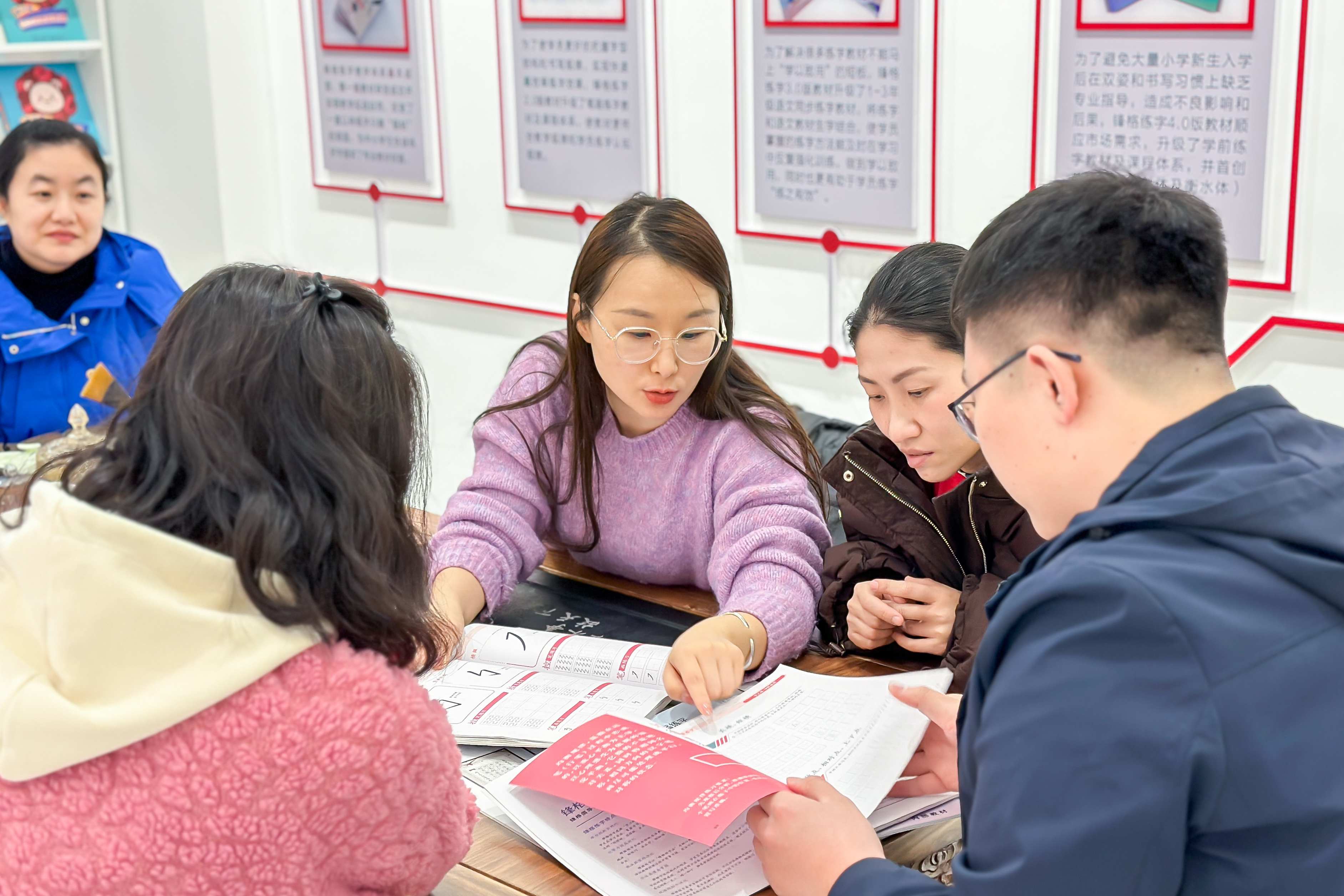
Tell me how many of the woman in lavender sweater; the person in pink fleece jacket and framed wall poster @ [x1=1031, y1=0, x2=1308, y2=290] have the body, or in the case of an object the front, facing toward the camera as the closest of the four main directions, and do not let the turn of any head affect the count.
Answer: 2

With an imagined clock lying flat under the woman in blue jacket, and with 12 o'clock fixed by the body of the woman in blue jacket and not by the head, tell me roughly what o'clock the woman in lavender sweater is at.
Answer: The woman in lavender sweater is roughly at 11 o'clock from the woman in blue jacket.

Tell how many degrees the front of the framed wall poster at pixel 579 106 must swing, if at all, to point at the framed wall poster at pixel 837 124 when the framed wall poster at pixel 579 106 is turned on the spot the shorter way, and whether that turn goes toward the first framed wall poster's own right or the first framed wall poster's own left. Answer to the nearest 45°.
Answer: approximately 90° to the first framed wall poster's own left

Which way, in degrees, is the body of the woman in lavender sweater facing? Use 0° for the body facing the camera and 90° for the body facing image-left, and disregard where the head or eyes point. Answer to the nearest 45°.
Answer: approximately 0°

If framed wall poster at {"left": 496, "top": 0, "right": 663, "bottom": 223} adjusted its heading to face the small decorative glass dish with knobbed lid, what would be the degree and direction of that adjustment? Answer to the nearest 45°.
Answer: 0° — it already faces it

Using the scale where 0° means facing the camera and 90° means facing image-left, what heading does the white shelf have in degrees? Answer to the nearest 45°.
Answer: approximately 0°

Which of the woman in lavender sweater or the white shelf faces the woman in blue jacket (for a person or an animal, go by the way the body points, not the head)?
the white shelf
